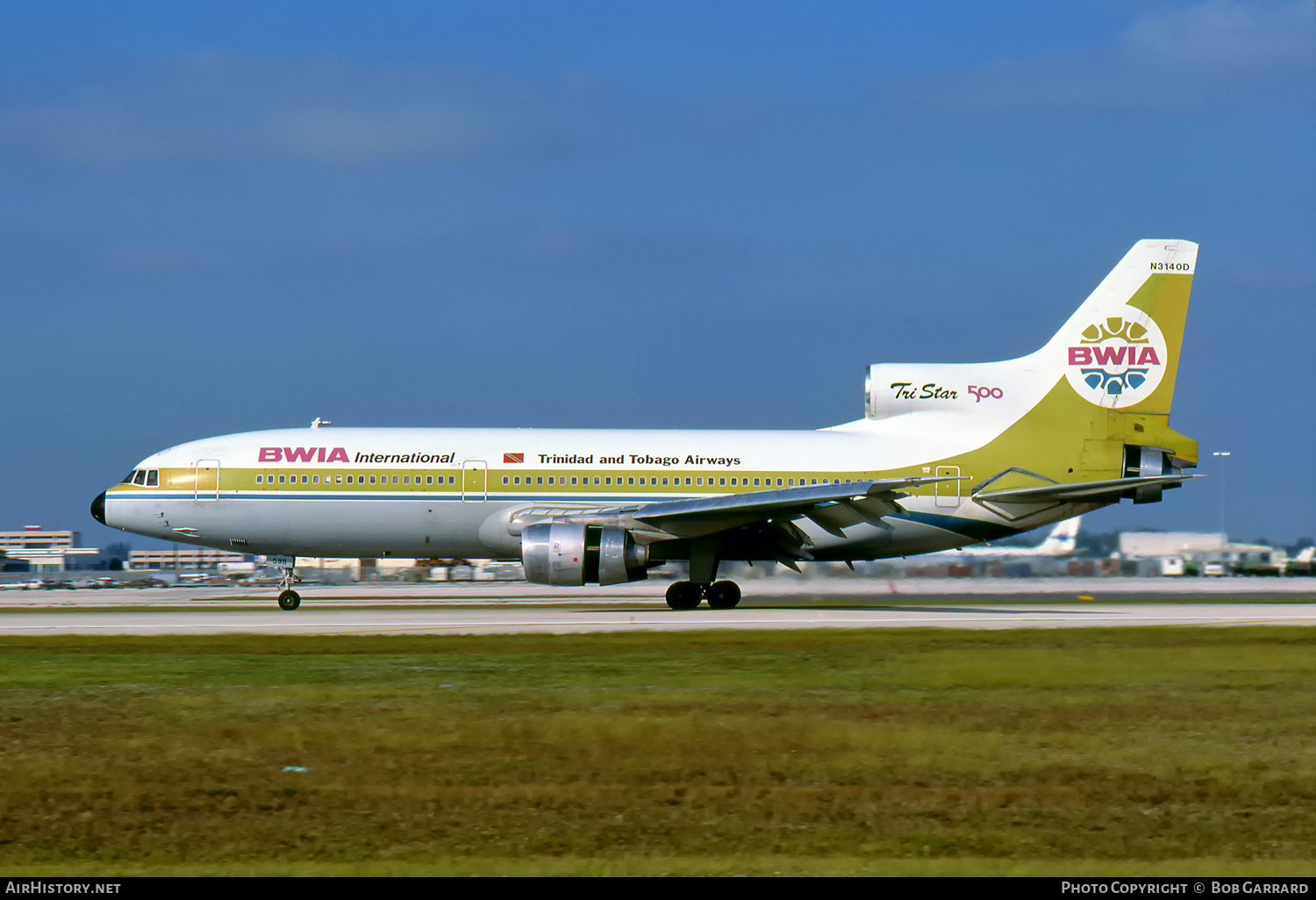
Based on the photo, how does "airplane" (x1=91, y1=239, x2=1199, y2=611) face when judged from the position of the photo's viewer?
facing to the left of the viewer
